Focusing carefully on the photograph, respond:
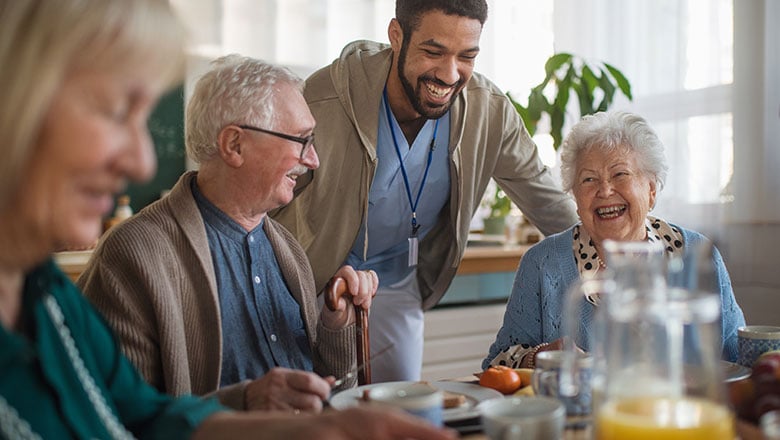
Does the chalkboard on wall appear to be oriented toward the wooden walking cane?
yes

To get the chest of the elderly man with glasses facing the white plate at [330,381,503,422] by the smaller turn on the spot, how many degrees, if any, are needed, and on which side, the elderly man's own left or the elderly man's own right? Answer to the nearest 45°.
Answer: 0° — they already face it

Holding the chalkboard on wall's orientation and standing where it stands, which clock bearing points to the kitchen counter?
The kitchen counter is roughly at 10 o'clock from the chalkboard on wall.

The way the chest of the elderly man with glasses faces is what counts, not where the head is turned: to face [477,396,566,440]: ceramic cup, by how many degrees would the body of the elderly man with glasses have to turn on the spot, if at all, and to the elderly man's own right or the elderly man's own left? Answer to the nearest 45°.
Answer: approximately 45° to the elderly man's own right

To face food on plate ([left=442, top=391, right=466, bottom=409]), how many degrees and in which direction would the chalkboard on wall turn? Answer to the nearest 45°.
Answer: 0° — it already faces it

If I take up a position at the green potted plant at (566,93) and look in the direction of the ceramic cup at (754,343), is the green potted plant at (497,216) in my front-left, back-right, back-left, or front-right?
back-right

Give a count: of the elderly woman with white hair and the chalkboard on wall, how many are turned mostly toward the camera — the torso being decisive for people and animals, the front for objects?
2

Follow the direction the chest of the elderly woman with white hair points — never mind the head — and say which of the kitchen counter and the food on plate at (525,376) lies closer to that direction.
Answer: the food on plate

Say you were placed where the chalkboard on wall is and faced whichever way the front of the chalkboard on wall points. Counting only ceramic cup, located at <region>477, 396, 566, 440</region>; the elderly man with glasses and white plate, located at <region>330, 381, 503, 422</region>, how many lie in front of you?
3

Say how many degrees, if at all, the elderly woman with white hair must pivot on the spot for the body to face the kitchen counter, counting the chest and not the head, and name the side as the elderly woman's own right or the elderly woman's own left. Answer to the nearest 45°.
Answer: approximately 180°

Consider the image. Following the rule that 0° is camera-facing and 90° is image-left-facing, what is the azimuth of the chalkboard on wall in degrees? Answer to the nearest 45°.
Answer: approximately 0°
